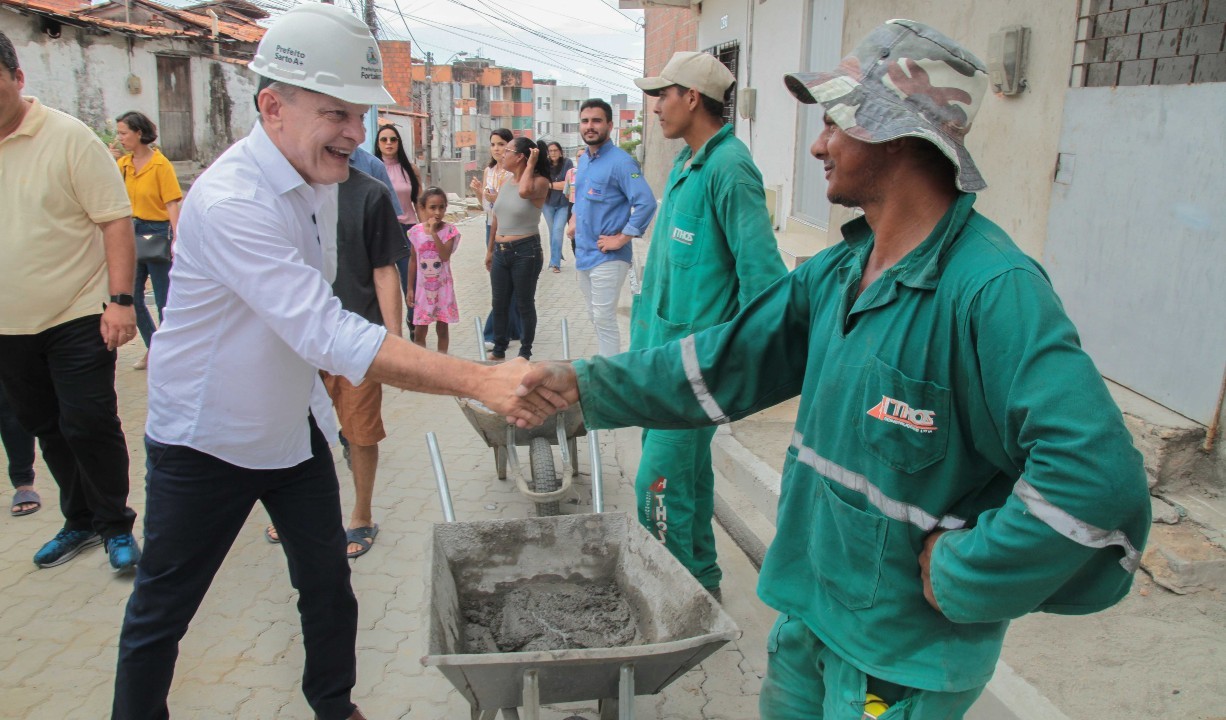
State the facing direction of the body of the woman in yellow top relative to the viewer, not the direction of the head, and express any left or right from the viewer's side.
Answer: facing the viewer and to the left of the viewer

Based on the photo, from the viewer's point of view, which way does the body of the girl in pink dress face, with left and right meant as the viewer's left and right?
facing the viewer

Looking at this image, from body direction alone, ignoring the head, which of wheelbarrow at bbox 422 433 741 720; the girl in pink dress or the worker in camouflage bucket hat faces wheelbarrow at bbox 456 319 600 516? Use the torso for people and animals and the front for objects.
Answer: the girl in pink dress

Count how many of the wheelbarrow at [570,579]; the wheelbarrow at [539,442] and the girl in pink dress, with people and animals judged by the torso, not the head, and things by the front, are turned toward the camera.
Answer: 3

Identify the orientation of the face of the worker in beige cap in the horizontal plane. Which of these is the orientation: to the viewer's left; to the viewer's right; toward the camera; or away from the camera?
to the viewer's left

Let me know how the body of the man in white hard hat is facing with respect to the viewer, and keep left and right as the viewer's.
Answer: facing the viewer and to the right of the viewer

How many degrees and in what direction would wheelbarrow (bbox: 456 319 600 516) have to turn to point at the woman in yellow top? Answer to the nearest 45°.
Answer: approximately 135° to its right

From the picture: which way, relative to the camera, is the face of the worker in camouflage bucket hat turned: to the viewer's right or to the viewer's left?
to the viewer's left

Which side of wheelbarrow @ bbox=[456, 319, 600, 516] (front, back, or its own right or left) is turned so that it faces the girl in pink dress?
back

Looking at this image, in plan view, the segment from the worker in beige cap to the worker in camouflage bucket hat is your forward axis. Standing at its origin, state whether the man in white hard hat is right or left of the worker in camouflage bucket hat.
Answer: right

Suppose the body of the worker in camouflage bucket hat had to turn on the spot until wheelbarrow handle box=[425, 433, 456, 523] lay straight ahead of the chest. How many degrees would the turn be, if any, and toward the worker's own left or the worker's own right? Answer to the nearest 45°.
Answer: approximately 90° to the worker's own right

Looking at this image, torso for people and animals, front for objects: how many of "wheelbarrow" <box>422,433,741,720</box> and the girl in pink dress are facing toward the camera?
2
